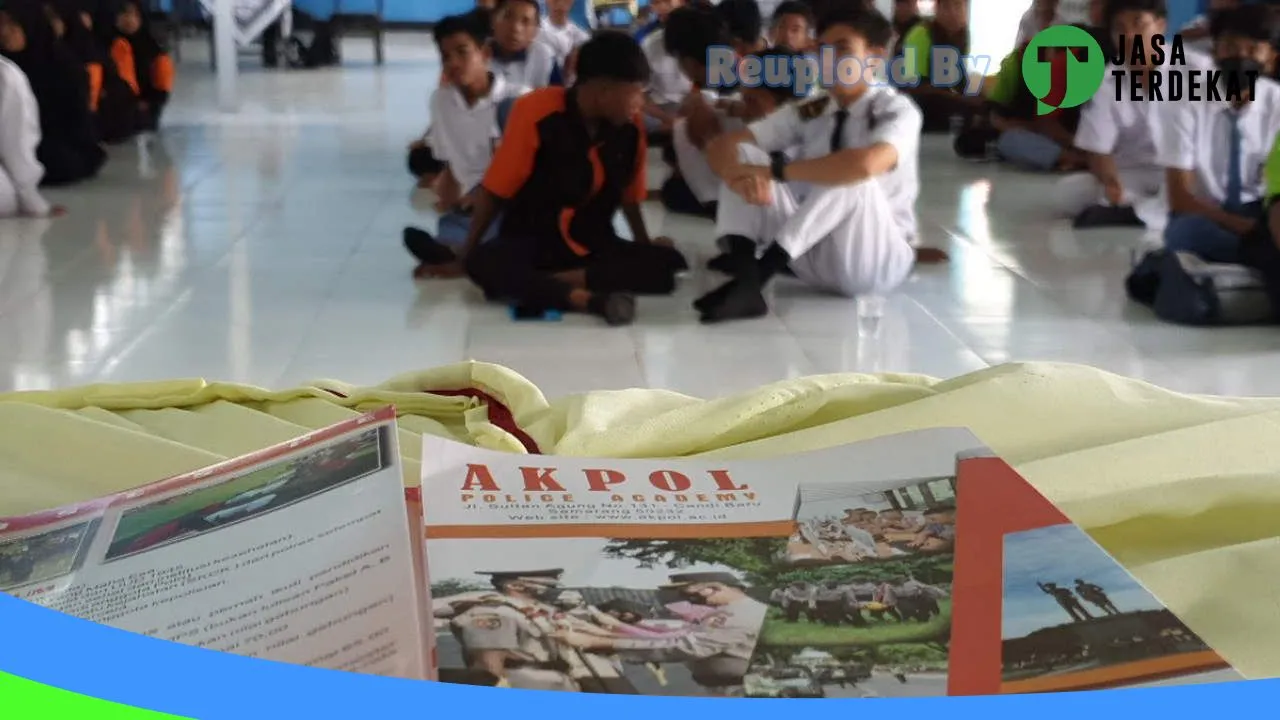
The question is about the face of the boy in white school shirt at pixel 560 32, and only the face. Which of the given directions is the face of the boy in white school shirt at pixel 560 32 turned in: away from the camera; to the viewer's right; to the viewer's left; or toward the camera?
toward the camera

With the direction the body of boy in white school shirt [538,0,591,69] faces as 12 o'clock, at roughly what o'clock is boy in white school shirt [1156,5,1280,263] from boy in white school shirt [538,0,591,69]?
boy in white school shirt [1156,5,1280,263] is roughly at 11 o'clock from boy in white school shirt [538,0,591,69].

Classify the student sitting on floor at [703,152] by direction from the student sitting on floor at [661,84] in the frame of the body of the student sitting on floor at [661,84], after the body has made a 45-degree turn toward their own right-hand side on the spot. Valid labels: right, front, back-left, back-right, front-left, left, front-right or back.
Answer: left

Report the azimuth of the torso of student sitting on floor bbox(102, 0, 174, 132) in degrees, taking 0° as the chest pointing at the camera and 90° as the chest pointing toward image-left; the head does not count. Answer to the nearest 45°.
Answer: approximately 0°

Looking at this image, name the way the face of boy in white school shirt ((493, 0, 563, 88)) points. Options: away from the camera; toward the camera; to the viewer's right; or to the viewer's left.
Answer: toward the camera

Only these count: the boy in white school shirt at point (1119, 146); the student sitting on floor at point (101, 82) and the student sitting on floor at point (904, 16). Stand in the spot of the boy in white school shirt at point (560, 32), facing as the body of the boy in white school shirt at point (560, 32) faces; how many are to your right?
1

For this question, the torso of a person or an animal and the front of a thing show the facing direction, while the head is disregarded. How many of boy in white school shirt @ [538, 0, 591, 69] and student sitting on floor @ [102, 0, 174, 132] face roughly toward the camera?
2

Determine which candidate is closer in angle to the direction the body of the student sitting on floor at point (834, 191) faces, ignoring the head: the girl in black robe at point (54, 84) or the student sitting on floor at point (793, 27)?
the girl in black robe

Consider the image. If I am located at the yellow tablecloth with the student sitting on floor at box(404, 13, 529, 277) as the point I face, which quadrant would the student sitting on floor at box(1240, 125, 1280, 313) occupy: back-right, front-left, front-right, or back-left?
front-right

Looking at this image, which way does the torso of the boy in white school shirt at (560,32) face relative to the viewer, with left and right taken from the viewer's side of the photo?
facing the viewer

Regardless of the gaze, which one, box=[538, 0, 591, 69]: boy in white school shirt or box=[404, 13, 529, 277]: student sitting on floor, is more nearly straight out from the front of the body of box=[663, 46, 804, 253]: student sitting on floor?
the student sitting on floor

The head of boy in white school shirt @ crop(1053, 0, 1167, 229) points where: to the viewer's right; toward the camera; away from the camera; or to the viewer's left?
toward the camera

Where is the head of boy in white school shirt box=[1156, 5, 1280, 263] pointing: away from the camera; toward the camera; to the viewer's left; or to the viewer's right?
toward the camera
